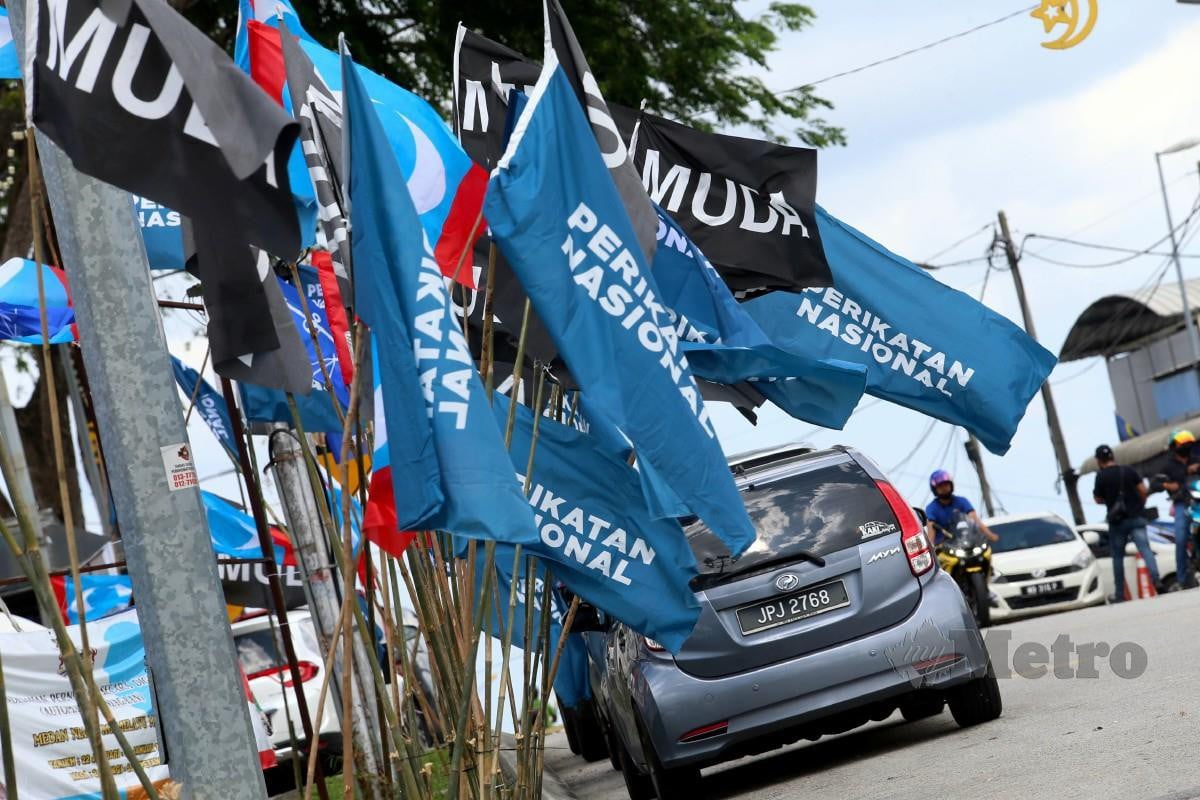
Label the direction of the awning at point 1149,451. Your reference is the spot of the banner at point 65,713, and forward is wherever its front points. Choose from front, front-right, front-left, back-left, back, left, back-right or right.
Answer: back-left

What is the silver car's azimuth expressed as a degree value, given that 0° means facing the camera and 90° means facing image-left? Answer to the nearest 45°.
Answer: approximately 180°

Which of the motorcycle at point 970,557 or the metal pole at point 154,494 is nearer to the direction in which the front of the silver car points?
the motorcycle

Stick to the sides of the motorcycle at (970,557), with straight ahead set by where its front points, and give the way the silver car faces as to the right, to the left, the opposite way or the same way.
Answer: the opposite way

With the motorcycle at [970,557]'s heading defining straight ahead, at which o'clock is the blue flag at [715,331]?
The blue flag is roughly at 12 o'clock from the motorcycle.

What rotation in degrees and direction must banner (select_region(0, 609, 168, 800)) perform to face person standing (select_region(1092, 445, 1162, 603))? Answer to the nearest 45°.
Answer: approximately 135° to its left

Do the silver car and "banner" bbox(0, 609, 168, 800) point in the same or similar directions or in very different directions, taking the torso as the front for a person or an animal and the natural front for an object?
very different directions
